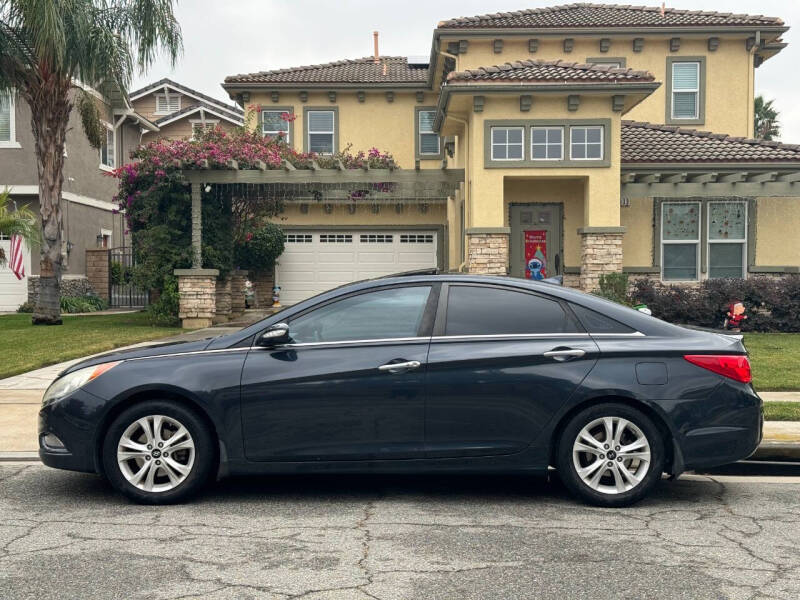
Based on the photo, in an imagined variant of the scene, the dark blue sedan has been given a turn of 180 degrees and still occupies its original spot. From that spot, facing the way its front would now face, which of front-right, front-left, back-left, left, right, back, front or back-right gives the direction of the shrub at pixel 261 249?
left

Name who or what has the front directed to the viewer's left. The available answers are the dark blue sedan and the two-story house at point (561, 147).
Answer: the dark blue sedan

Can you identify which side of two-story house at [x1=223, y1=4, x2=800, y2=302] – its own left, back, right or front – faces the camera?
front

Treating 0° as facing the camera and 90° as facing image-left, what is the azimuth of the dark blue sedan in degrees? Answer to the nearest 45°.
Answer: approximately 90°

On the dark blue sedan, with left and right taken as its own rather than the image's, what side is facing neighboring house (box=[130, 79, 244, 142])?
right

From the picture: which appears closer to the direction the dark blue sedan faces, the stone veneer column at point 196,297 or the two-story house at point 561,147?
the stone veneer column

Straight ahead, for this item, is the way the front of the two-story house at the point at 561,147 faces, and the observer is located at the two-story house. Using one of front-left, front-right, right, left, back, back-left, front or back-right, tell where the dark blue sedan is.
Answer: front

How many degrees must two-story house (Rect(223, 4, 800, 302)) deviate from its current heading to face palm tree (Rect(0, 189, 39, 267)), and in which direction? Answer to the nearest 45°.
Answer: approximately 90° to its right

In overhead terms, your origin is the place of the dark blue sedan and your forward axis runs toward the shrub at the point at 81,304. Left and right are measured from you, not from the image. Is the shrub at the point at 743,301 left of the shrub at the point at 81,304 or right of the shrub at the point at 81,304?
right

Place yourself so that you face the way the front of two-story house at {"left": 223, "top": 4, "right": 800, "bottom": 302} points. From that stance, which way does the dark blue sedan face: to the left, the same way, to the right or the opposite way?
to the right

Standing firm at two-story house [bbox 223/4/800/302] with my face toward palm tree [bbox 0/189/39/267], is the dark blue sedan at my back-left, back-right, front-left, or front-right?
front-left

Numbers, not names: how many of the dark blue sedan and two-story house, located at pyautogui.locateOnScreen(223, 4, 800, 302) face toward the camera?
1

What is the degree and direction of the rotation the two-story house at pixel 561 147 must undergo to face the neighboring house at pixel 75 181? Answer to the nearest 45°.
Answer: approximately 90° to its right
